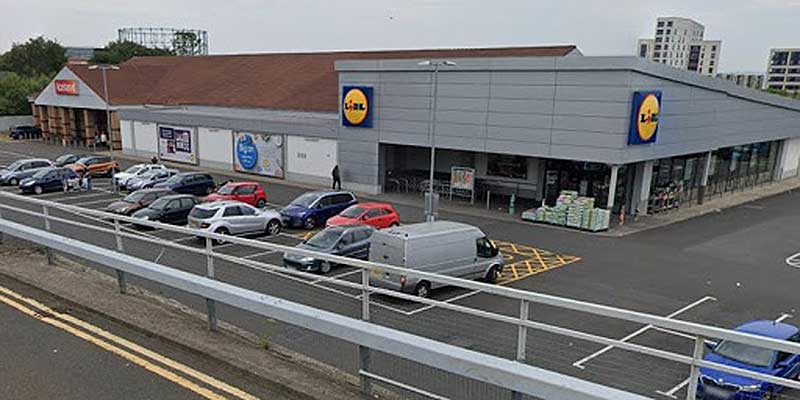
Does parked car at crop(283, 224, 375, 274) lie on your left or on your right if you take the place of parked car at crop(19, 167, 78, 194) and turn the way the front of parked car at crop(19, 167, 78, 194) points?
on your left

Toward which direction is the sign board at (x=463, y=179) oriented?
toward the camera

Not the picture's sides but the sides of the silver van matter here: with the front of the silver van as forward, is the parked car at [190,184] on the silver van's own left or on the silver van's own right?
on the silver van's own left

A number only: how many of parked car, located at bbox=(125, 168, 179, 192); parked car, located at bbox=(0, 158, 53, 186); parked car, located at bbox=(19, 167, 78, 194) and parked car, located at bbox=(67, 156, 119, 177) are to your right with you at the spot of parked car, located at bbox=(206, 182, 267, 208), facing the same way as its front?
4

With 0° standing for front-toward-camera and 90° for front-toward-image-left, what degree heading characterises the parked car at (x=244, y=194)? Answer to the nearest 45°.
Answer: approximately 45°

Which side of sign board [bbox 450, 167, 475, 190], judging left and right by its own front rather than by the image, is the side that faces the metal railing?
front

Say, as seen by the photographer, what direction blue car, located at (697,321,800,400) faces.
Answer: facing the viewer and to the left of the viewer

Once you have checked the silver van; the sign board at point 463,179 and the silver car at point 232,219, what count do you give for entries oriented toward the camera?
1

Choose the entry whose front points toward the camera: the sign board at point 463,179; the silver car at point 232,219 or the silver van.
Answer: the sign board

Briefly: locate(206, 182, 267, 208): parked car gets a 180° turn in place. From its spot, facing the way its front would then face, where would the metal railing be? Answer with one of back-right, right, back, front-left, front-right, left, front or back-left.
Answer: back-right

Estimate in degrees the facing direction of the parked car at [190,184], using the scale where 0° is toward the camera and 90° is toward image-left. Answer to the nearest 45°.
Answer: approximately 45°

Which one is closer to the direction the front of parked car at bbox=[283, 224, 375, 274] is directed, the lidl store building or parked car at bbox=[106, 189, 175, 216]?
the parked car

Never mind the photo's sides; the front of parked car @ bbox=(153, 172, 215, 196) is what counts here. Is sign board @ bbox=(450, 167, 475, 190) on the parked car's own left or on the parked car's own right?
on the parked car's own left
